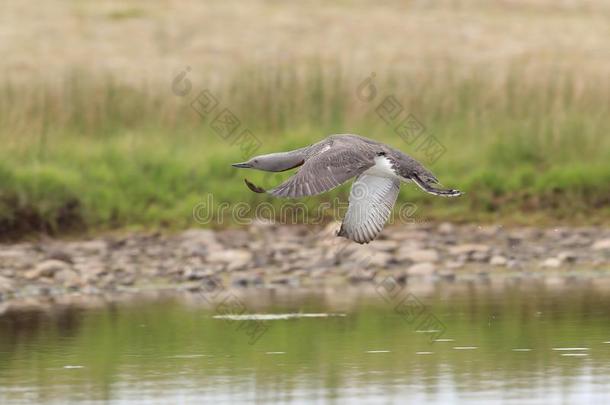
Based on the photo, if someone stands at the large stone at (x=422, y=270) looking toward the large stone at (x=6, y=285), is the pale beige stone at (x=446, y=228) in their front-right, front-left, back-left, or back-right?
back-right

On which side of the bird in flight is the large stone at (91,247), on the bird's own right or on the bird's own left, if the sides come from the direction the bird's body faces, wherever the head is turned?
on the bird's own right

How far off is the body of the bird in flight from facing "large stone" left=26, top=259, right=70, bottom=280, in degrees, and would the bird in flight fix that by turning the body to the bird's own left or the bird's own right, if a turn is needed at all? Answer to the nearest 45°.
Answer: approximately 45° to the bird's own right

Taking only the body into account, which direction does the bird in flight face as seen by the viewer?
to the viewer's left
